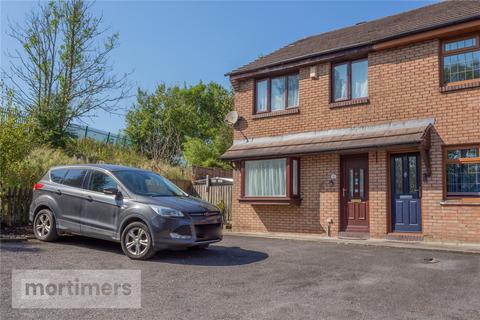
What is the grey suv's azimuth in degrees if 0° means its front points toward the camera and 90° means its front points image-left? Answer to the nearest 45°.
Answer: approximately 315°

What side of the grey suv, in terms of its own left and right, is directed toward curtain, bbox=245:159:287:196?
left

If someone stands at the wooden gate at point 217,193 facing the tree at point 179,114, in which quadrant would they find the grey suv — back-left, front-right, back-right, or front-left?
back-left

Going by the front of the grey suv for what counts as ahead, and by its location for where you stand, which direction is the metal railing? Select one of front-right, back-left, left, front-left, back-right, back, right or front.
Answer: back-left

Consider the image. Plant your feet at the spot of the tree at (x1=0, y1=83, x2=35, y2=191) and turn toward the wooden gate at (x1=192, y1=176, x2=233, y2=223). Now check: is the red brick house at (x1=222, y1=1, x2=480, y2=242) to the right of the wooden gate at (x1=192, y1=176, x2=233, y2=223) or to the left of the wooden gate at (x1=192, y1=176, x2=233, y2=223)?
right

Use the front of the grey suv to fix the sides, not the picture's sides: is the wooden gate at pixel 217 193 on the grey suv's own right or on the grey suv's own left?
on the grey suv's own left

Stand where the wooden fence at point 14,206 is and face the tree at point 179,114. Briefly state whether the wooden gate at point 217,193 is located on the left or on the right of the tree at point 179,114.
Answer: right

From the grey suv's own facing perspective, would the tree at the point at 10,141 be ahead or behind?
behind
